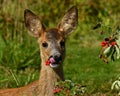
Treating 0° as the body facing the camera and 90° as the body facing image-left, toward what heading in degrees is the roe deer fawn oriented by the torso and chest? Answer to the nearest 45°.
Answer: approximately 315°
